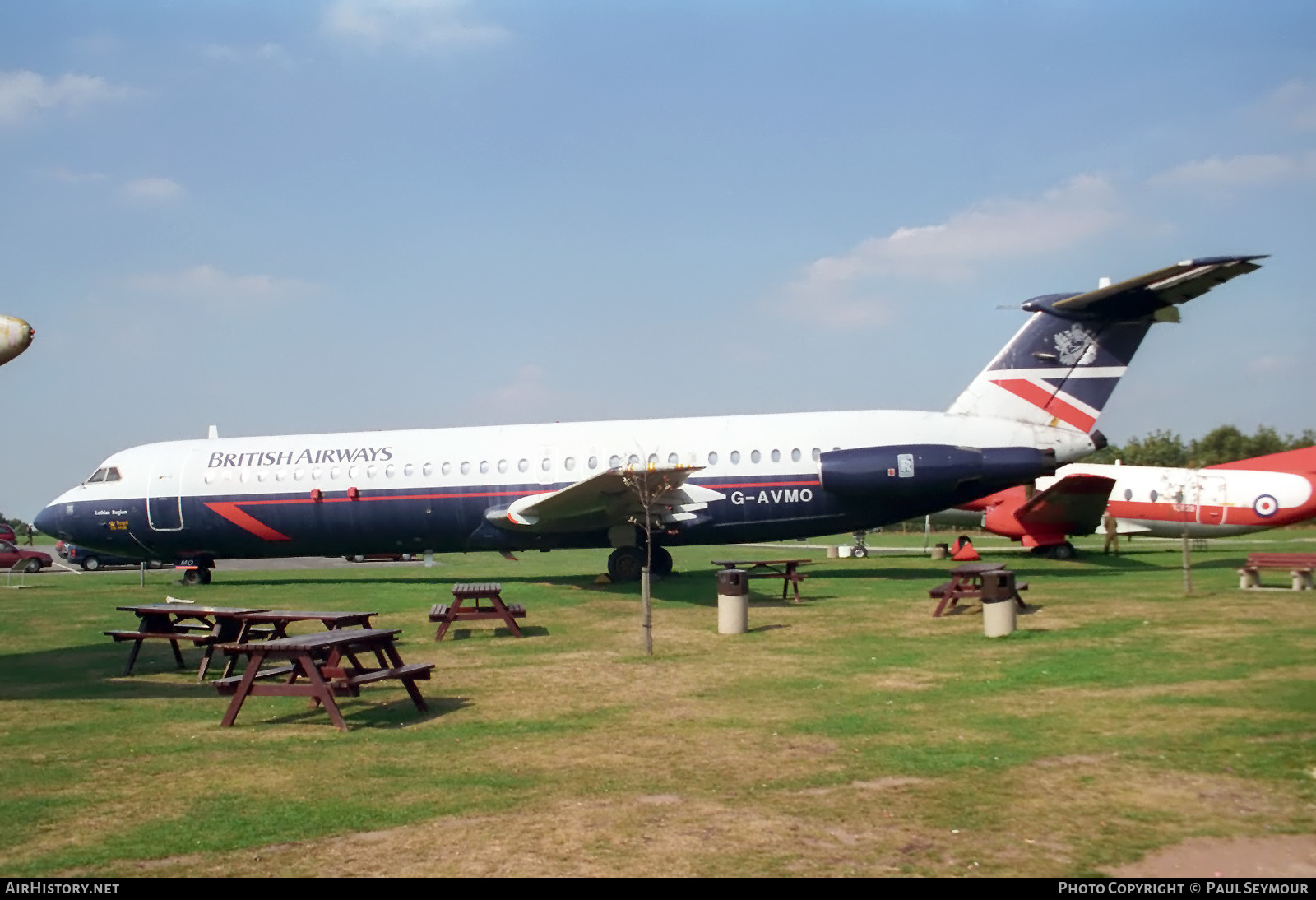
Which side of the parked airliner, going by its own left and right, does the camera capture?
left

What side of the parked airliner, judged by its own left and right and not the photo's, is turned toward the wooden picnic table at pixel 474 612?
left

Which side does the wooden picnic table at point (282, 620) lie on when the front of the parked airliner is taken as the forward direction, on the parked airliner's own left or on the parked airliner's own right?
on the parked airliner's own left

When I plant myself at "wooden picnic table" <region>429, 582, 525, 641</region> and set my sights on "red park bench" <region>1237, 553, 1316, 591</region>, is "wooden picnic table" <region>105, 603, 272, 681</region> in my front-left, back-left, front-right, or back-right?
back-right

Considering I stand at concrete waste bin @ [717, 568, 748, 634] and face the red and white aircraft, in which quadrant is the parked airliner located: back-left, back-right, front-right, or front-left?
front-left

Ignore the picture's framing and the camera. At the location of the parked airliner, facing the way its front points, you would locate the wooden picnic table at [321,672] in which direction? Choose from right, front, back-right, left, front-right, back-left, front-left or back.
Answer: left

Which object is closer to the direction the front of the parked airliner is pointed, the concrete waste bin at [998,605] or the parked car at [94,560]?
the parked car

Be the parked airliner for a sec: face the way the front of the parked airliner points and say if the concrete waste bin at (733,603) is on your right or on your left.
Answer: on your left
